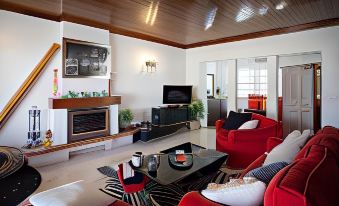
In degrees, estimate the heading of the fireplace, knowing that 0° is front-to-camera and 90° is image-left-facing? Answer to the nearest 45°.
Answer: approximately 315°

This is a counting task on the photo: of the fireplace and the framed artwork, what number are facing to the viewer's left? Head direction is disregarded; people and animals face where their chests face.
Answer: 0

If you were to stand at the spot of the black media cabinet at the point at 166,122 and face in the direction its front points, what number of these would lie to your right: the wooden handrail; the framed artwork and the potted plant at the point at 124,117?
3

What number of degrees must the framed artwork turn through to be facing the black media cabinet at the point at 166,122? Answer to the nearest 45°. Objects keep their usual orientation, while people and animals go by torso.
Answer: approximately 45° to its left

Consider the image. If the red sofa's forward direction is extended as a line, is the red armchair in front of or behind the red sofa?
in front

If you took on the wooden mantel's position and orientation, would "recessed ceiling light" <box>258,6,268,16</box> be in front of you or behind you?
in front

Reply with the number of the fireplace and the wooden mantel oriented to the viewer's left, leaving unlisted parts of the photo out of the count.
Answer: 0
